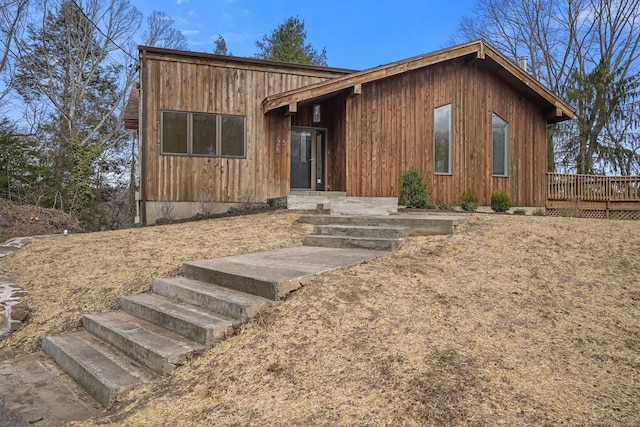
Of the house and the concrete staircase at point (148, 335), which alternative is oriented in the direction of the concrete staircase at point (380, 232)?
the house

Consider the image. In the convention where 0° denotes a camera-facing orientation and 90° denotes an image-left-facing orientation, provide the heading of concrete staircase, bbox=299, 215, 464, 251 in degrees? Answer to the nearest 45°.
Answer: approximately 0°

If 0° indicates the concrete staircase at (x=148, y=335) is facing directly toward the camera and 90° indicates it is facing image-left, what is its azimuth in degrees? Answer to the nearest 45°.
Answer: approximately 45°

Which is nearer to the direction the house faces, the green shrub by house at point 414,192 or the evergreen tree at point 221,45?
the green shrub by house

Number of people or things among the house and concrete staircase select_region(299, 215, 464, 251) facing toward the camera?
2

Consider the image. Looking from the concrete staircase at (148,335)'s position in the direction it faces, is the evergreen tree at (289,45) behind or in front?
behind

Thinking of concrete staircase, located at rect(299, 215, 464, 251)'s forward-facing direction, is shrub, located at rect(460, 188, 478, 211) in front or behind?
behind
